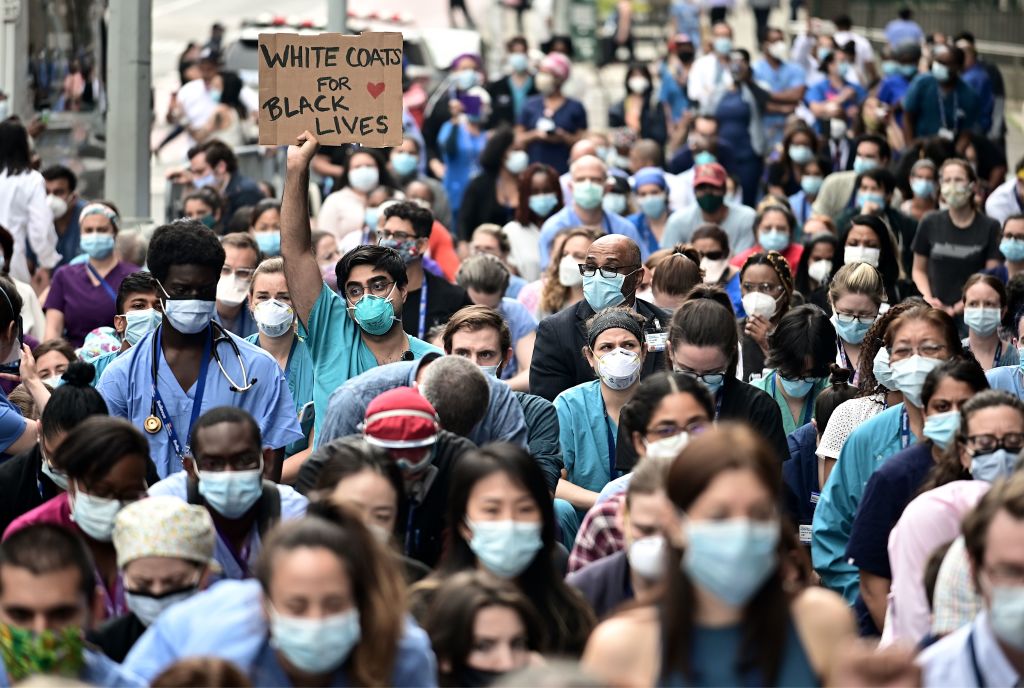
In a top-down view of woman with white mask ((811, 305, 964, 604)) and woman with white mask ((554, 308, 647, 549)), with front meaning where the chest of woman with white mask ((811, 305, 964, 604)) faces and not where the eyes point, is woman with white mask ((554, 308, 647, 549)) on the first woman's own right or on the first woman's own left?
on the first woman's own right

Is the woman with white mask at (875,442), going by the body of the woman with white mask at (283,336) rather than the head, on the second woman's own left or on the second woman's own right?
on the second woman's own left

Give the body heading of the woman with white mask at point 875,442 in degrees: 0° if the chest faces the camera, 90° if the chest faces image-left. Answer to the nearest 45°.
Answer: approximately 0°

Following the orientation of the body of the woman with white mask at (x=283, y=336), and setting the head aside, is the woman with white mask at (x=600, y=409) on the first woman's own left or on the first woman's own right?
on the first woman's own left

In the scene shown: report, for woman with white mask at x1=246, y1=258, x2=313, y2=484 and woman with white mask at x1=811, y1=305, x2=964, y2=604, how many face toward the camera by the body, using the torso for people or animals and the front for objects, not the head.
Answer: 2
